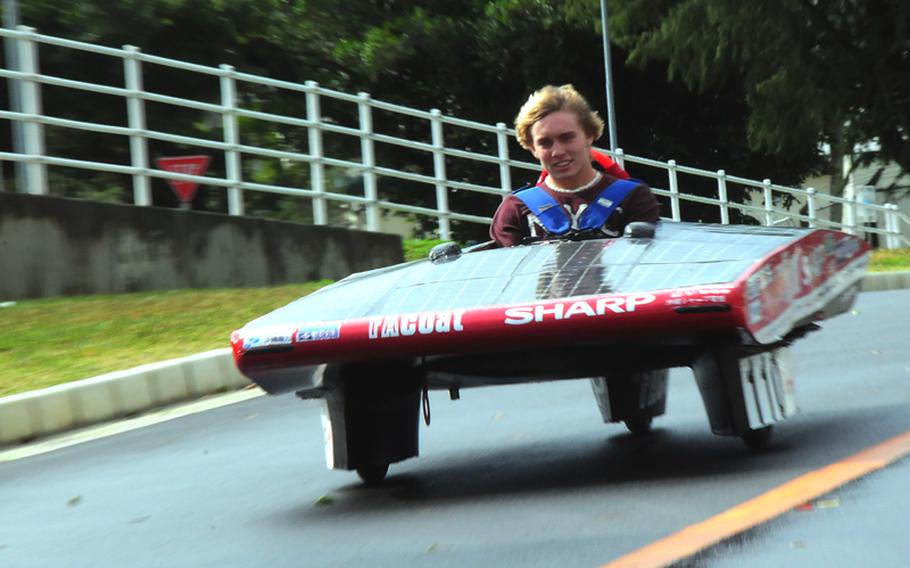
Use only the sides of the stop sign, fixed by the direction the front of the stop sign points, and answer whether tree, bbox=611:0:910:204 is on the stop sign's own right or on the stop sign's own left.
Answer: on the stop sign's own left

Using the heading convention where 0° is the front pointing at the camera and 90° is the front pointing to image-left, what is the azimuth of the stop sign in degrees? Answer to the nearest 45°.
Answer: approximately 0°

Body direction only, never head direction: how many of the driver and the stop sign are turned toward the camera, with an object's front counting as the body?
2

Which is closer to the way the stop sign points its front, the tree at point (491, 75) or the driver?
the driver

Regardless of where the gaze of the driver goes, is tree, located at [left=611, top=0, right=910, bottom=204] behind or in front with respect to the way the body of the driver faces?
behind

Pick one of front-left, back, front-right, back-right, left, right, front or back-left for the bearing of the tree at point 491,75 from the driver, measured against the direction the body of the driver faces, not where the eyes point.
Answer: back

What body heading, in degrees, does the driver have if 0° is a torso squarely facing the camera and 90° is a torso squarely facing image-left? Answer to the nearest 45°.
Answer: approximately 0°

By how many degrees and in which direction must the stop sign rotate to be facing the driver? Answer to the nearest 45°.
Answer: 0° — it already faces them
